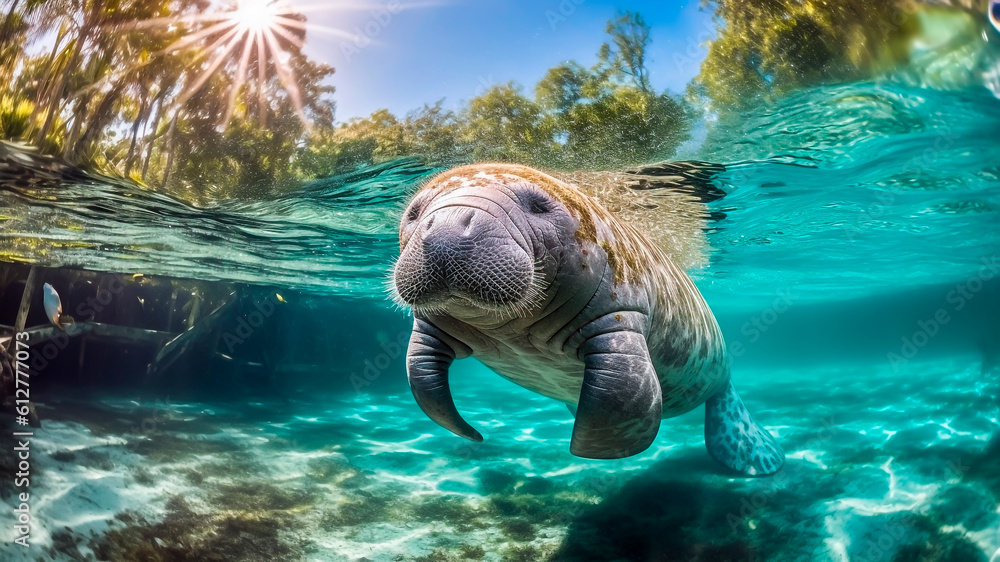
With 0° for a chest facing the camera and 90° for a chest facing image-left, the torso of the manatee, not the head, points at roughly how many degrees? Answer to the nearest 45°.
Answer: approximately 45°

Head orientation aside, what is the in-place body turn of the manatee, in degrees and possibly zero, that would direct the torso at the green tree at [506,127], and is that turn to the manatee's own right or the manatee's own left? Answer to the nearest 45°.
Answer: approximately 135° to the manatee's own right

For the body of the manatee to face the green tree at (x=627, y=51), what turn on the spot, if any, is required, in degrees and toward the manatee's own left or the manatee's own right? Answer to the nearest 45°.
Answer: approximately 135° to the manatee's own right
